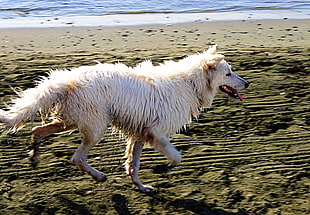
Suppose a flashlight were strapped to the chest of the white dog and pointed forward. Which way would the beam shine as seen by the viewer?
to the viewer's right
